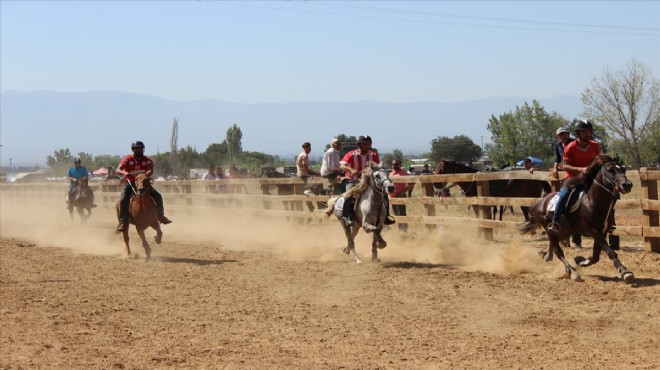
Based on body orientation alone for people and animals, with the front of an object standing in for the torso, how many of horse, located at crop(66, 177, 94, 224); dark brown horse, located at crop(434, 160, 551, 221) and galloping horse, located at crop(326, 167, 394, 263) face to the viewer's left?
1

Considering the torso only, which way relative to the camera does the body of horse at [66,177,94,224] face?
toward the camera

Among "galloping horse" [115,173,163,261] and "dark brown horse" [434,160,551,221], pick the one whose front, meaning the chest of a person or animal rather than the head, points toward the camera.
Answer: the galloping horse

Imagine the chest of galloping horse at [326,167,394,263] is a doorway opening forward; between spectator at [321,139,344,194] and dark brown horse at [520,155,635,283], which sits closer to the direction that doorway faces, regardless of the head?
the dark brown horse

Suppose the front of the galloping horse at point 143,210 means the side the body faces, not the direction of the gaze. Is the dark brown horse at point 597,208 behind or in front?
in front

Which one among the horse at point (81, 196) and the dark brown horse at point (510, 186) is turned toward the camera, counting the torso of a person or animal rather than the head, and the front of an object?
the horse

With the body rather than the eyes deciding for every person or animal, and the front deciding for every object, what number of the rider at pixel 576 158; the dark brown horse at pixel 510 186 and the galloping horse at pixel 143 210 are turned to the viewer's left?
1

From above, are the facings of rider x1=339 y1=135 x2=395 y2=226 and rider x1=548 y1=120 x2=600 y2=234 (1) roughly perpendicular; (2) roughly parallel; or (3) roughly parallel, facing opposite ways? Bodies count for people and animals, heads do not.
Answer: roughly parallel

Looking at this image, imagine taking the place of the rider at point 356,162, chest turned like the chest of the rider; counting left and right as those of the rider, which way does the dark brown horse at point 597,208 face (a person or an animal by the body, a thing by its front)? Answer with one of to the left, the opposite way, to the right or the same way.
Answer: the same way

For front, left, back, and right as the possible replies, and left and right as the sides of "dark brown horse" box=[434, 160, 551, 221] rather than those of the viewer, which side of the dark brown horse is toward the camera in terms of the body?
left

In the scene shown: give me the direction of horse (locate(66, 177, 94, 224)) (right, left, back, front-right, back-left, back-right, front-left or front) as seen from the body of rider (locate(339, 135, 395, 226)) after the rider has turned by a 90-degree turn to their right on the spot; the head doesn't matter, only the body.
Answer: right

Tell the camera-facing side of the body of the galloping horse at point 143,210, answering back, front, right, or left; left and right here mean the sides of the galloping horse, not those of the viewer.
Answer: front

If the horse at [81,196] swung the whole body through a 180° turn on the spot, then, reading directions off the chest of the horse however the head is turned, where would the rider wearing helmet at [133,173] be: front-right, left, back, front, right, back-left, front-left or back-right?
back

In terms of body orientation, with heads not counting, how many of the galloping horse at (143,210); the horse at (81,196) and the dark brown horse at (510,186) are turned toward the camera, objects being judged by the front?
2

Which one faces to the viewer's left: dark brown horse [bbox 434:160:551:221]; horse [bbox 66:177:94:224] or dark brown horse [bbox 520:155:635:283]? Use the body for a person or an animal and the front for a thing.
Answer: dark brown horse [bbox 434:160:551:221]
